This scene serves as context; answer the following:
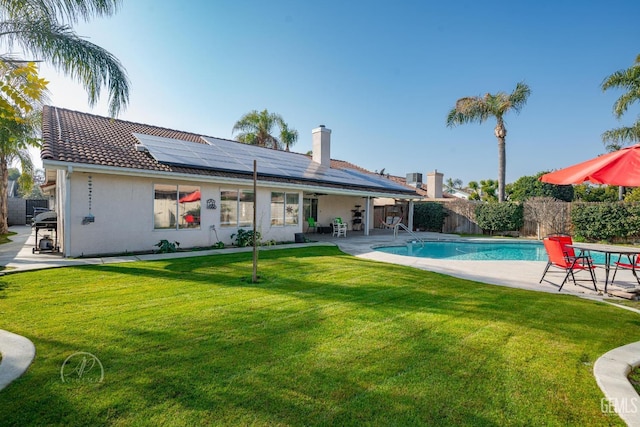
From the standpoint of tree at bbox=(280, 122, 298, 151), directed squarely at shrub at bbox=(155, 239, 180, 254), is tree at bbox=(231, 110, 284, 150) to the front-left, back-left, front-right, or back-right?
front-right

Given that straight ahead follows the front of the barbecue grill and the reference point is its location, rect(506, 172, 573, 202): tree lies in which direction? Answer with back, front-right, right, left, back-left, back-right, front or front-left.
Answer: back

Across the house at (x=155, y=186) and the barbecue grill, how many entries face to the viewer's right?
0

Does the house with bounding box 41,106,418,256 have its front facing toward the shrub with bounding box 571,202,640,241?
no

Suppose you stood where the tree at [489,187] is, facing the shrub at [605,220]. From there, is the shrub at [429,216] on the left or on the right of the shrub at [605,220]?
right

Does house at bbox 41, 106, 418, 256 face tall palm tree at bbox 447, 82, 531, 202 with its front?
no
